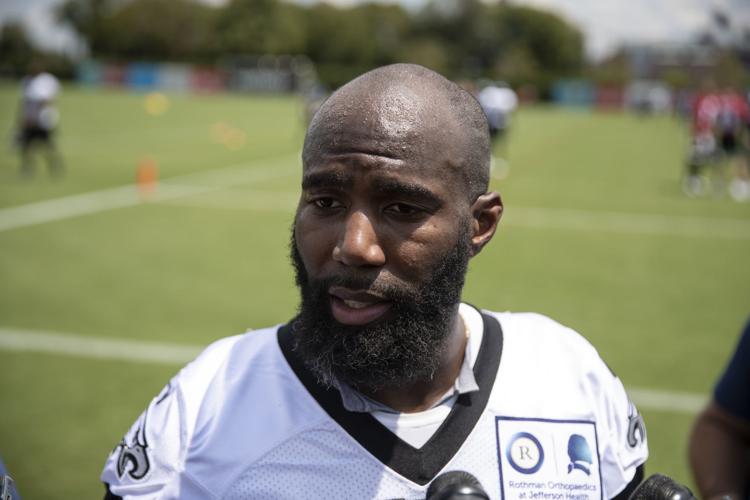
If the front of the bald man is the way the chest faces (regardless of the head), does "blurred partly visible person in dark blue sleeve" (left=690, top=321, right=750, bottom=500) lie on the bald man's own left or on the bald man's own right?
on the bald man's own left

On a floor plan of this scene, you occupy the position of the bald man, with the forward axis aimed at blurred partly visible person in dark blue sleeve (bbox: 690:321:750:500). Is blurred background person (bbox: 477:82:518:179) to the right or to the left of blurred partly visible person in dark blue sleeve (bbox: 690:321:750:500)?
left

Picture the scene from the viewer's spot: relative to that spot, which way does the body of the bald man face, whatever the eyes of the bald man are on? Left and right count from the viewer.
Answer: facing the viewer

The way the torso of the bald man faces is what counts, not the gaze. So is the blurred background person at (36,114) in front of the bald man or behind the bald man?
behind

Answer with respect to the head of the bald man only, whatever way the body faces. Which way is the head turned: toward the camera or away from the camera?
toward the camera

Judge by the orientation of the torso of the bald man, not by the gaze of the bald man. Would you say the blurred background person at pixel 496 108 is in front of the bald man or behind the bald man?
behind
